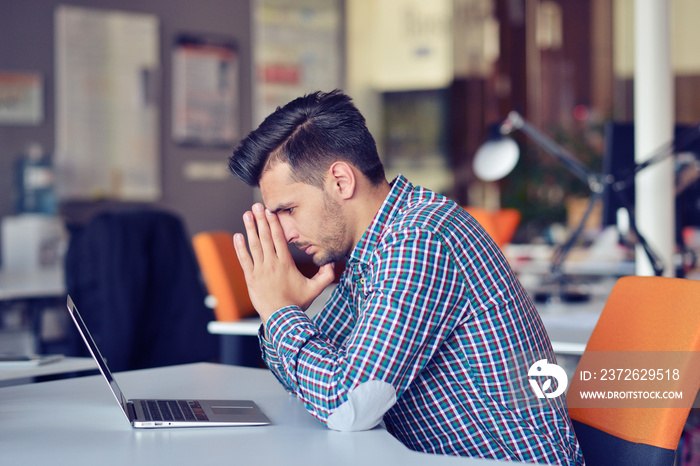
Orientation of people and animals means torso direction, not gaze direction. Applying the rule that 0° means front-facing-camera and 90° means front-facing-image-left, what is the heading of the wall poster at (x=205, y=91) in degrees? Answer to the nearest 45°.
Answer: approximately 0°

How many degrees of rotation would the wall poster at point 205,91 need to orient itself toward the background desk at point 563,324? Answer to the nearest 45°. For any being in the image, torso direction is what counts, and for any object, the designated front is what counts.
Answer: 0° — it already faces it

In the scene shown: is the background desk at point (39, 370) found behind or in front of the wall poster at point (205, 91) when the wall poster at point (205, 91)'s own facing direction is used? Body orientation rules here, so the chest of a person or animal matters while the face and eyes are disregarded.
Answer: in front

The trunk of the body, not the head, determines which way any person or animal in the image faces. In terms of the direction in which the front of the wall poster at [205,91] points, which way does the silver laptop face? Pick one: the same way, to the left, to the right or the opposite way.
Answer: to the left

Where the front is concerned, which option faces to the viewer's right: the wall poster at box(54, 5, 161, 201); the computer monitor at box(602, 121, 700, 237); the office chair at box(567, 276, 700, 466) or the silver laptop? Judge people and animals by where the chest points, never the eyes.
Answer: the silver laptop

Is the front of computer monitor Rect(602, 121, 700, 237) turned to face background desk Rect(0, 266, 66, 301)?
no

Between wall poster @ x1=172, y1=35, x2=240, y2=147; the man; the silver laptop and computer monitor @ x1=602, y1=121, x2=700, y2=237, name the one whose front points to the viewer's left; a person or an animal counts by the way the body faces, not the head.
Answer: the man

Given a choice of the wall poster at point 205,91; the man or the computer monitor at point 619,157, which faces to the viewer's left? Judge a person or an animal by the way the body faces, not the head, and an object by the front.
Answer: the man

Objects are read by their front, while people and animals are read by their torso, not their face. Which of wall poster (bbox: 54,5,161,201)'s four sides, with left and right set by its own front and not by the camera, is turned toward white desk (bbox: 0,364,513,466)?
front

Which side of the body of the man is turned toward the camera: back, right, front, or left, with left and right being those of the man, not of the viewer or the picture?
left

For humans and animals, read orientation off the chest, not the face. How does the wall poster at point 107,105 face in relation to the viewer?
toward the camera
